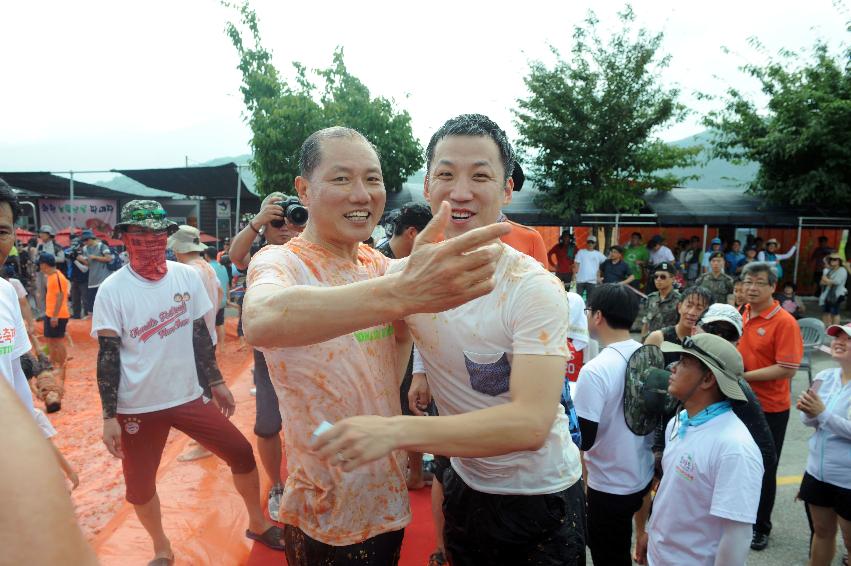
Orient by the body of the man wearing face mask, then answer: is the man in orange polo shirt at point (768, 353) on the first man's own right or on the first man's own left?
on the first man's own left

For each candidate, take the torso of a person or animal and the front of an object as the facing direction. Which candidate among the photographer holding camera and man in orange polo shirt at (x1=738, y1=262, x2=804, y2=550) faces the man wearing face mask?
the man in orange polo shirt

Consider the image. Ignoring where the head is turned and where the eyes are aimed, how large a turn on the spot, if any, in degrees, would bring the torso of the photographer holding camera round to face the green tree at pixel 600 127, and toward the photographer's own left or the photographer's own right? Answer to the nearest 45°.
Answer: approximately 90° to the photographer's own left

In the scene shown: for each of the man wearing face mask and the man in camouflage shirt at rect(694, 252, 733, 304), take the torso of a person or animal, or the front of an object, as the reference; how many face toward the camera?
2

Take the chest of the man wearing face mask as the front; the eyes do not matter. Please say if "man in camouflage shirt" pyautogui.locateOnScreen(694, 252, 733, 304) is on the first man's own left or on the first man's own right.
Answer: on the first man's own left

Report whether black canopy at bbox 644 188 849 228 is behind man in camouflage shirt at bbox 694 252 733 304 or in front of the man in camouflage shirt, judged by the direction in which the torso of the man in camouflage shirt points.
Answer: behind

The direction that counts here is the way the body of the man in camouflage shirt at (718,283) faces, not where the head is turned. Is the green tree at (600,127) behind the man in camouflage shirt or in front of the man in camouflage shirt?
behind

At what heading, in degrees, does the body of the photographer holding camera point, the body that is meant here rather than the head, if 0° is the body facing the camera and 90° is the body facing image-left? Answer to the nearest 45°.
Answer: approximately 315°

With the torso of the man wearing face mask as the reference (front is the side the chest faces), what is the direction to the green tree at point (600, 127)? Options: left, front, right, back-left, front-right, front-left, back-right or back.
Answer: back-left

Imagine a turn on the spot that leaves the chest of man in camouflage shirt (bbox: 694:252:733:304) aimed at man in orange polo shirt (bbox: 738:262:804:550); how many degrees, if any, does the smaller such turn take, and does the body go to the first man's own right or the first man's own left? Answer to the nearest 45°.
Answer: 0° — they already face them

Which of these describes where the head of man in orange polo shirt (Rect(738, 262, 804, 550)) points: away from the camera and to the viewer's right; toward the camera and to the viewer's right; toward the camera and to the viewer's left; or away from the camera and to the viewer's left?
toward the camera and to the viewer's left

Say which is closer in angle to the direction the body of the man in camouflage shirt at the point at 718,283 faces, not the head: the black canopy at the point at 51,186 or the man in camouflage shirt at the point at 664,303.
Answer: the man in camouflage shirt
